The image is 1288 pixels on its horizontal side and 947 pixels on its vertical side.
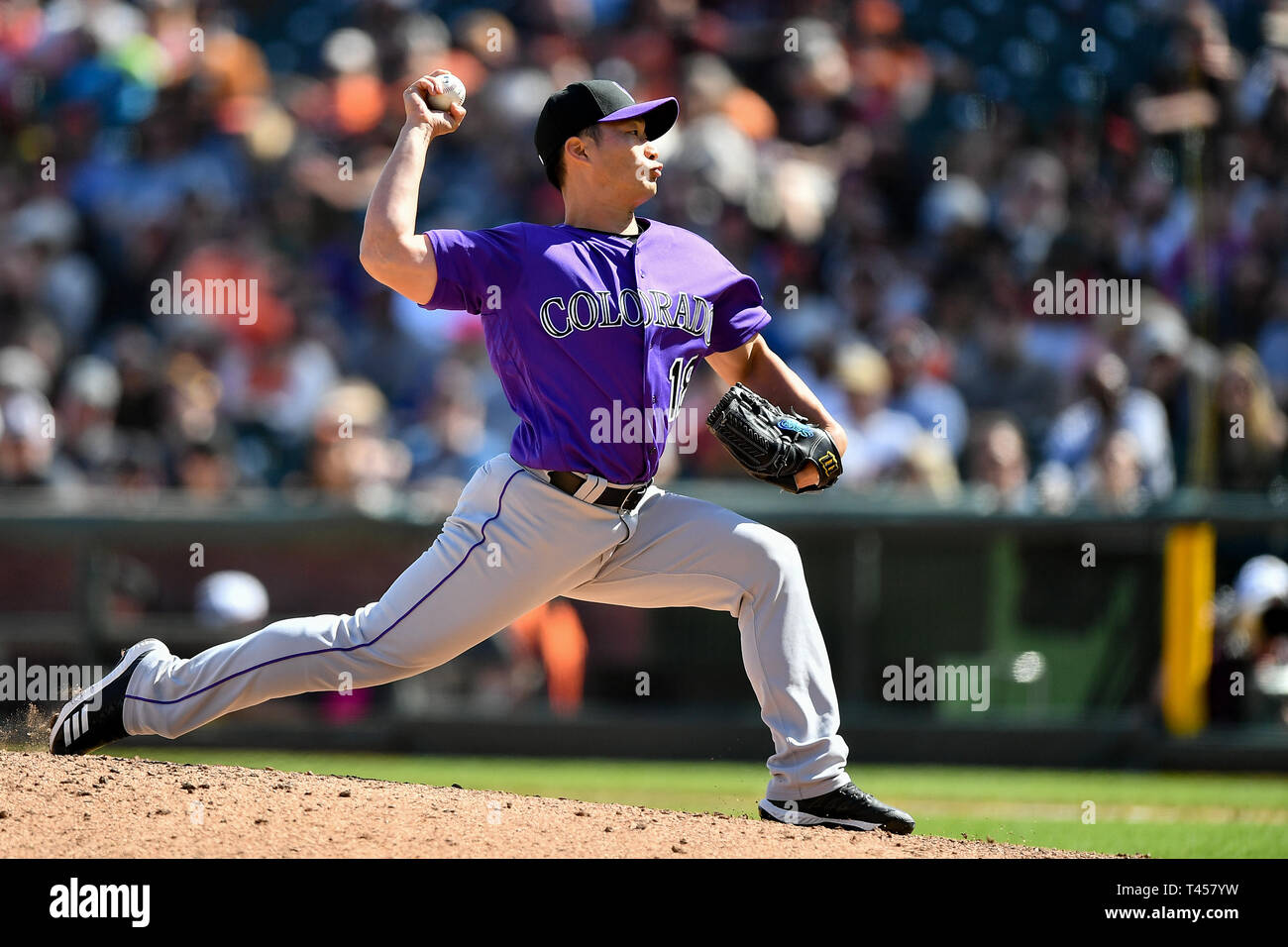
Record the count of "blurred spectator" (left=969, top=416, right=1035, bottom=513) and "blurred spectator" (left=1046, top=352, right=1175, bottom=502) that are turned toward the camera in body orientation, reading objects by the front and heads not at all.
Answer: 2

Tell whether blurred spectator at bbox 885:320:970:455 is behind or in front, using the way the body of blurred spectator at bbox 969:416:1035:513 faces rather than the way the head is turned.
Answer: behind

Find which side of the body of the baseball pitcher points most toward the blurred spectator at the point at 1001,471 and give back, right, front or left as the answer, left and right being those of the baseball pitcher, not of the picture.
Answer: left

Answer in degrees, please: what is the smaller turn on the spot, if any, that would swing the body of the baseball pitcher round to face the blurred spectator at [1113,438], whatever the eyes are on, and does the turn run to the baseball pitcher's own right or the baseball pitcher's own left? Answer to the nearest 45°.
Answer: approximately 90° to the baseball pitcher's own left

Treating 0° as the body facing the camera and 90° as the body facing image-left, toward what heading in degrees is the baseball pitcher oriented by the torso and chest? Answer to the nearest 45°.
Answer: approximately 315°

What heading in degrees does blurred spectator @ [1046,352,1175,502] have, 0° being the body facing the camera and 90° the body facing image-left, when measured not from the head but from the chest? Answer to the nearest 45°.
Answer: approximately 0°

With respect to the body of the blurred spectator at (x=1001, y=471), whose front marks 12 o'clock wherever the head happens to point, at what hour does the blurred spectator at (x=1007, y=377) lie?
the blurred spectator at (x=1007, y=377) is roughly at 6 o'clock from the blurred spectator at (x=1001, y=471).

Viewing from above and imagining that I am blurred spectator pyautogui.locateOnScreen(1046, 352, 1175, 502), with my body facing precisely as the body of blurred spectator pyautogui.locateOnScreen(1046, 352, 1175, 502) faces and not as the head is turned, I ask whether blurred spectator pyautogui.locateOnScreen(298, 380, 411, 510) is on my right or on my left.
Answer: on my right
